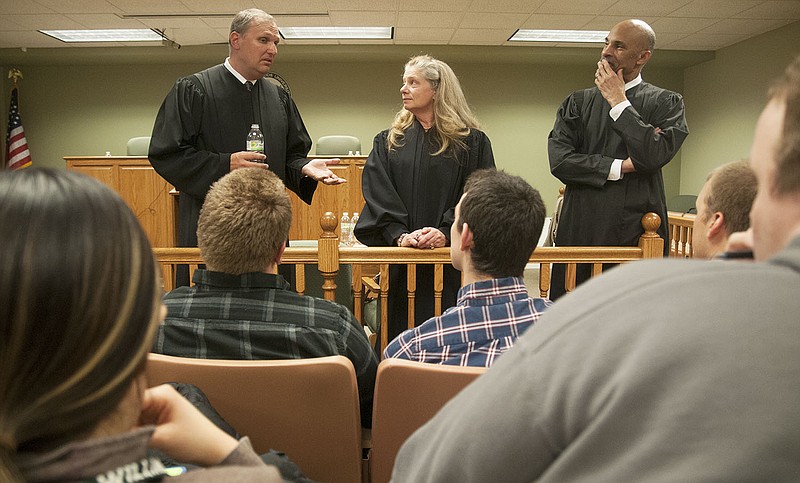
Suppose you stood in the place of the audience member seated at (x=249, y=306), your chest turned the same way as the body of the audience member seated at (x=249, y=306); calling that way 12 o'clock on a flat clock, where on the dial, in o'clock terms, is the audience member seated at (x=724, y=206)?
the audience member seated at (x=724, y=206) is roughly at 3 o'clock from the audience member seated at (x=249, y=306).

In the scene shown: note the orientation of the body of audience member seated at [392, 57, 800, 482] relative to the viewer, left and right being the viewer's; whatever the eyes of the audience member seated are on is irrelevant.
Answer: facing away from the viewer and to the left of the viewer

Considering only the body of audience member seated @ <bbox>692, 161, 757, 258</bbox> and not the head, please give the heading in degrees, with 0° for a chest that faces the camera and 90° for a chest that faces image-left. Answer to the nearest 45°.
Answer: approximately 135°

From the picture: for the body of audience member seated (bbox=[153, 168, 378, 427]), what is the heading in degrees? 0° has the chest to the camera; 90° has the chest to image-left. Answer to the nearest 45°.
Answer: approximately 180°

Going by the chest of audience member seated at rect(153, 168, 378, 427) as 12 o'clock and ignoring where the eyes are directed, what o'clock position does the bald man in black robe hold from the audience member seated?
The bald man in black robe is roughly at 2 o'clock from the audience member seated.

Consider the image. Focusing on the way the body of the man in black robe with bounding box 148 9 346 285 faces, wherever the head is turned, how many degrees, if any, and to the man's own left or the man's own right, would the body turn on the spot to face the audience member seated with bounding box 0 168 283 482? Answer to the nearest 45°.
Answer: approximately 45° to the man's own right

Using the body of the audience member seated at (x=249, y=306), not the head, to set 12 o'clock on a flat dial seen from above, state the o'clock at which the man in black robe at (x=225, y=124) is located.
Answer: The man in black robe is roughly at 12 o'clock from the audience member seated.

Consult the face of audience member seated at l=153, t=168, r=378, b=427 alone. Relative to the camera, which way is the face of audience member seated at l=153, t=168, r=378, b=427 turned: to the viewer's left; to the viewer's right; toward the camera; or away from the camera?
away from the camera

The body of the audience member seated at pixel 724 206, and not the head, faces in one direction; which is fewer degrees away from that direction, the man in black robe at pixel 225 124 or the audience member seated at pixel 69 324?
the man in black robe

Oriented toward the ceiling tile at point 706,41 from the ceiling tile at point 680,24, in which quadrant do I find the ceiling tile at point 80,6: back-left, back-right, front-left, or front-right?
back-left

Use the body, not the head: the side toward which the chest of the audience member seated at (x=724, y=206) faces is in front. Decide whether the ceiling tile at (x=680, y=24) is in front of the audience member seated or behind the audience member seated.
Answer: in front

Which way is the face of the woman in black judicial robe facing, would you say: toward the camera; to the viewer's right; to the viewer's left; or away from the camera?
to the viewer's left
